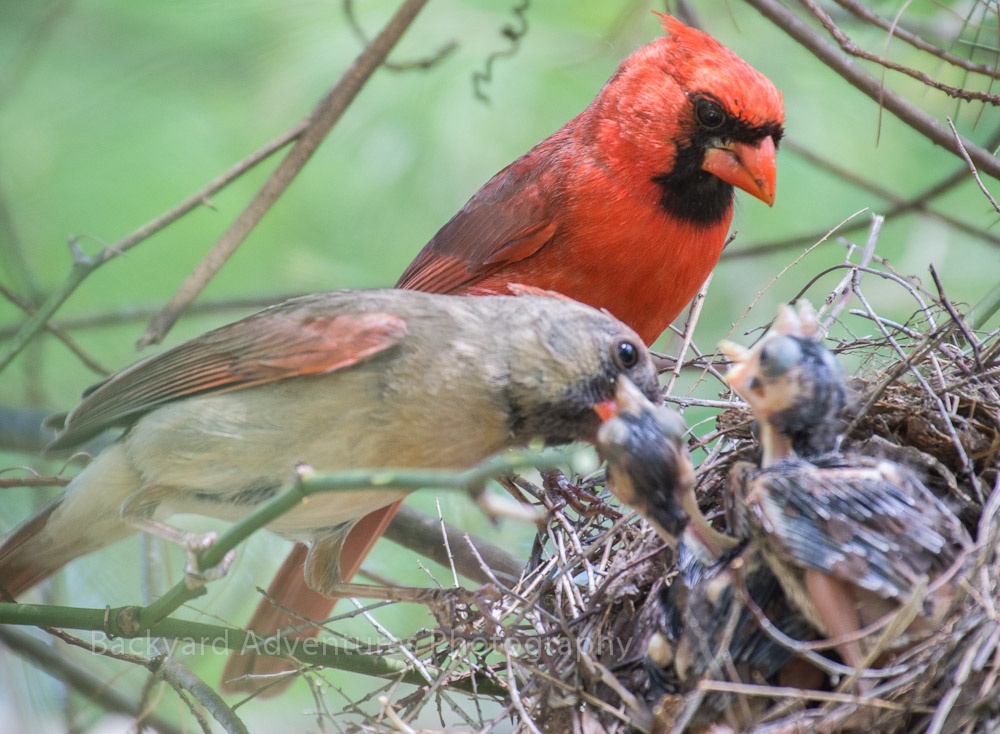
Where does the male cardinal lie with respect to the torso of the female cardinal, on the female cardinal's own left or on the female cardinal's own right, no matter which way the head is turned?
on the female cardinal's own left

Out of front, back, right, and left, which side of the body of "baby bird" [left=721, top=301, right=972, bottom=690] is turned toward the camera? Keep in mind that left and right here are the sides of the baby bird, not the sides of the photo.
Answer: left

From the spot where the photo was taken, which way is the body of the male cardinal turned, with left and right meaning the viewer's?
facing the viewer and to the right of the viewer

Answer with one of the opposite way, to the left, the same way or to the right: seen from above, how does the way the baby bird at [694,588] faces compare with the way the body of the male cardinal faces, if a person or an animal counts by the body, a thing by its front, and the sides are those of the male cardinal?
the opposite way

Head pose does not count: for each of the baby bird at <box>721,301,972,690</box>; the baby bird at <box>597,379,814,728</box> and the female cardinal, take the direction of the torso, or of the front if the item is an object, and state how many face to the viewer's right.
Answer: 1

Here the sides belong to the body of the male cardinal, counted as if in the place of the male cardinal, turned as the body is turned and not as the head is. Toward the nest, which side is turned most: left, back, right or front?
front

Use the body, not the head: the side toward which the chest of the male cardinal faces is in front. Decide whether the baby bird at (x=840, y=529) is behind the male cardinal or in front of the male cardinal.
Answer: in front

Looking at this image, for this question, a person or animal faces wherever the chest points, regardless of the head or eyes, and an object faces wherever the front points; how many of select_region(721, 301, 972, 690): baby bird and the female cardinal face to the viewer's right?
1

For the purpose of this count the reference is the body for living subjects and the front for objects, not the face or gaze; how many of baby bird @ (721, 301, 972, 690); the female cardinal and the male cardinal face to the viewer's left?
1

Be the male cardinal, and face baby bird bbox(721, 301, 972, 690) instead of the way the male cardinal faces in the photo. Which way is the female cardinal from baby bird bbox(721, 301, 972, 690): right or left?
right

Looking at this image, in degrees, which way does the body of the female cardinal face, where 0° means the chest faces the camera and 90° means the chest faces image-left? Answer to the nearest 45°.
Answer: approximately 270°

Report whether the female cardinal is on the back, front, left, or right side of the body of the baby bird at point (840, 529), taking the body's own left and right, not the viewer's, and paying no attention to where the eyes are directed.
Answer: front
